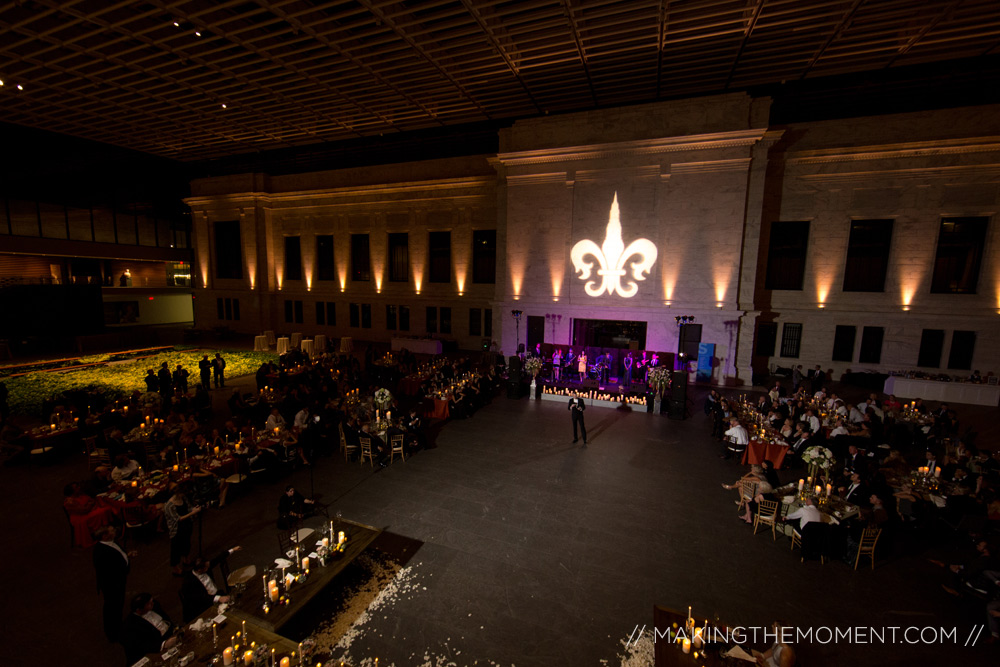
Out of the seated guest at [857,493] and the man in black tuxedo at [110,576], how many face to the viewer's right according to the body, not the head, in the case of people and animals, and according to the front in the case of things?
1

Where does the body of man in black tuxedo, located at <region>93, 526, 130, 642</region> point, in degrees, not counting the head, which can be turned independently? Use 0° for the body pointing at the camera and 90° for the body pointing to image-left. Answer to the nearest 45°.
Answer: approximately 270°

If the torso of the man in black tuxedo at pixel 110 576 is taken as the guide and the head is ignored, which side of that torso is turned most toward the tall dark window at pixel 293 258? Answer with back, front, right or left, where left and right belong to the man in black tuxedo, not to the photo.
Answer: left

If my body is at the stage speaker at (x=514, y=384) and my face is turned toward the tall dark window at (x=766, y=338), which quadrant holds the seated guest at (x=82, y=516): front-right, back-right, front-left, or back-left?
back-right

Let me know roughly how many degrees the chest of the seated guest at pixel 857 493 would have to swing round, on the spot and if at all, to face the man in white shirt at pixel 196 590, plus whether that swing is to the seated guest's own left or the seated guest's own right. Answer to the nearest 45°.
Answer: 0° — they already face them

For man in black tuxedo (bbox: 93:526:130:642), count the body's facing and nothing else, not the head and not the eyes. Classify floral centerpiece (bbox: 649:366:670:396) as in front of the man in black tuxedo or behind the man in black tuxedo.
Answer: in front

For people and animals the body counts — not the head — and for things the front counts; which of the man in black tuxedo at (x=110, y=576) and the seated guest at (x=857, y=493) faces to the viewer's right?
the man in black tuxedo

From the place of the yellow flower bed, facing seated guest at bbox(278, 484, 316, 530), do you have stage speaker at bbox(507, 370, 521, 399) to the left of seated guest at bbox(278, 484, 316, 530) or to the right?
left

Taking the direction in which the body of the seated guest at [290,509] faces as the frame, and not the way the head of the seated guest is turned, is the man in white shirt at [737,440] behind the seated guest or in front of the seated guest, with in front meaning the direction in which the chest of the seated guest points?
in front
